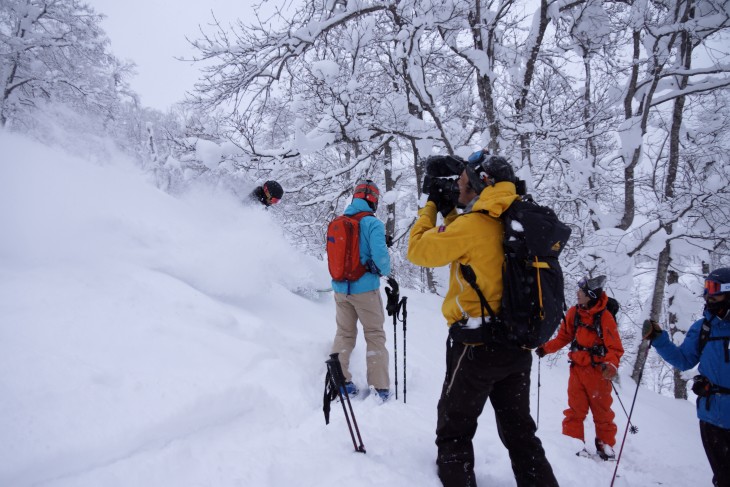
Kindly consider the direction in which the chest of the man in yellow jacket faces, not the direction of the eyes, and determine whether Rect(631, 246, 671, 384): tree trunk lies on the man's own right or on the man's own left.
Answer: on the man's own right

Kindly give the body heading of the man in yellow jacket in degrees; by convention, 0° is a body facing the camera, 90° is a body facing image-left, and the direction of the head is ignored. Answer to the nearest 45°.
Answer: approximately 90°
